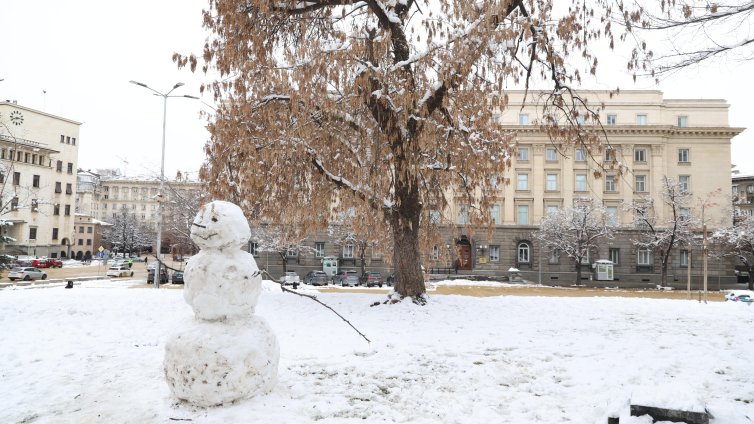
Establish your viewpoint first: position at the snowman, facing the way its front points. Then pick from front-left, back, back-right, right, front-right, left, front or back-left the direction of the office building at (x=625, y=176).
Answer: back

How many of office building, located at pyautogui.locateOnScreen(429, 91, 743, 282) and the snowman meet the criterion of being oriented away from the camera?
0

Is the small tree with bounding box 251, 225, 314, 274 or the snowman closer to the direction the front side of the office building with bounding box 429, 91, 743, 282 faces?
the snowman

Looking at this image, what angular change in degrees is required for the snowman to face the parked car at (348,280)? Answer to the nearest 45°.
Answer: approximately 135° to its right

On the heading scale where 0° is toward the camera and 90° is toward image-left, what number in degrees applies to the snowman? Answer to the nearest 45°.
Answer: approximately 45°

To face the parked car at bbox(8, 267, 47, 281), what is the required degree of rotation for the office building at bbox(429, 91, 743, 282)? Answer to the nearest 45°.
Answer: approximately 45° to its right

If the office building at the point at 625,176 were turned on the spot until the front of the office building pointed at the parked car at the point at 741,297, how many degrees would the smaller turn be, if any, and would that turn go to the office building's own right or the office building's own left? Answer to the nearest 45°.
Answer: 0° — it already faces it

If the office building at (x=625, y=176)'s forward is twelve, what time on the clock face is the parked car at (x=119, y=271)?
The parked car is roughly at 2 o'clock from the office building.

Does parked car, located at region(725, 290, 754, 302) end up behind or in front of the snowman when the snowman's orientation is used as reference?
behind

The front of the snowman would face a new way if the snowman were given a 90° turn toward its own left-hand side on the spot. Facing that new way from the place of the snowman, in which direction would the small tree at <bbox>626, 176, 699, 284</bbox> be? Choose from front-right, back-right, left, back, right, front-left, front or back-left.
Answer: left

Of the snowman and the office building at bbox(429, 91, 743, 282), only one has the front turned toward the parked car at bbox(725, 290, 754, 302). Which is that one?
the office building

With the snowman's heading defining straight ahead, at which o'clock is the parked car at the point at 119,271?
The parked car is roughly at 4 o'clock from the snowman.

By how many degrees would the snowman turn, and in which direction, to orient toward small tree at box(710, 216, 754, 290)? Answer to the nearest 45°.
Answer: approximately 180°
